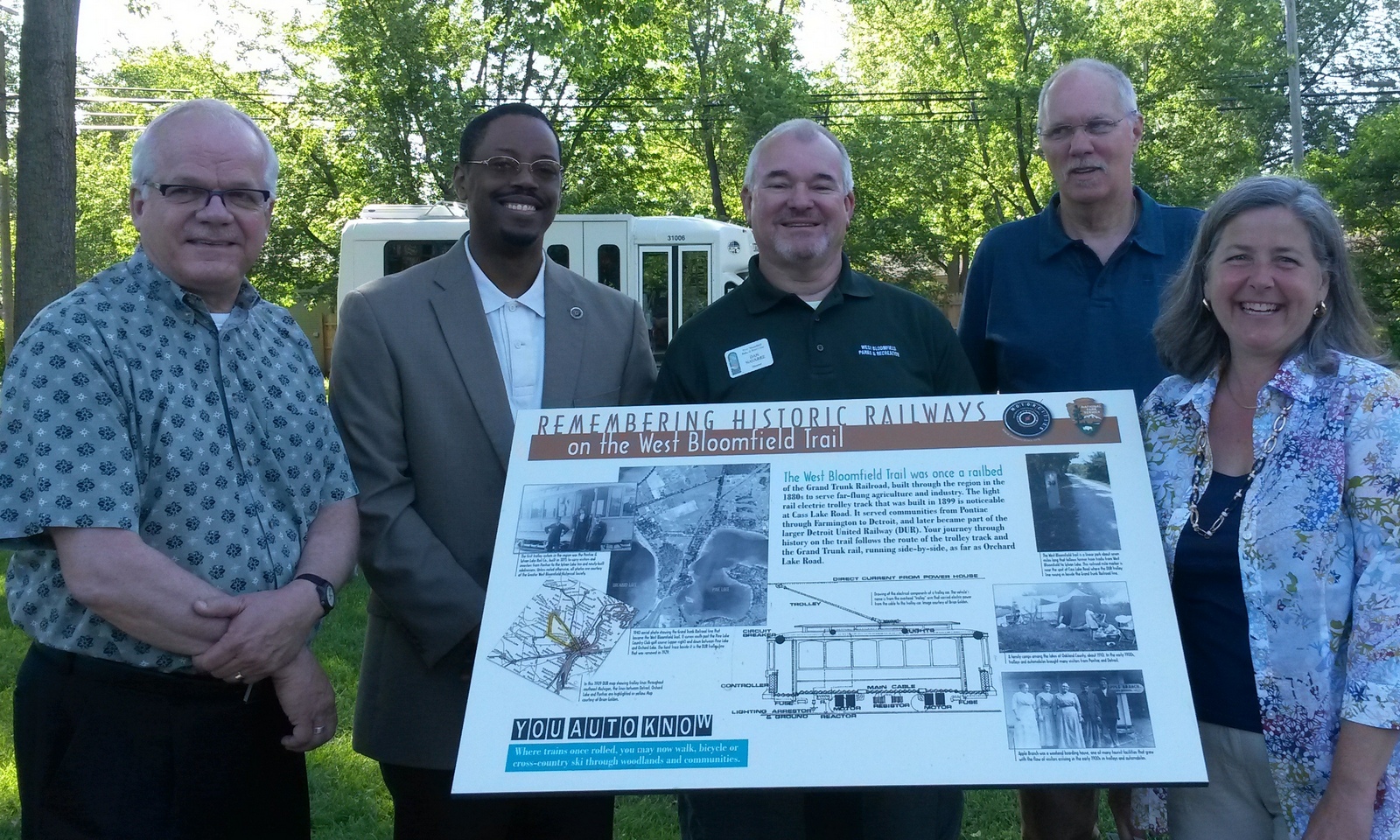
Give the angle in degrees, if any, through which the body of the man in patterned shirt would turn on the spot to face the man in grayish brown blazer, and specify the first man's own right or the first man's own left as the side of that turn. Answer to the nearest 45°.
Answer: approximately 45° to the first man's own left

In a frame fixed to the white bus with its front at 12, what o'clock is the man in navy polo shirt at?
The man in navy polo shirt is roughly at 3 o'clock from the white bus.

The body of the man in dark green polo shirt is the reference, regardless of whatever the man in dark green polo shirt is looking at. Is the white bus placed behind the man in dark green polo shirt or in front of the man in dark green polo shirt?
behind

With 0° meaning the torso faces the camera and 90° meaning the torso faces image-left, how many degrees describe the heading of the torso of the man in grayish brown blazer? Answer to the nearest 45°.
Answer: approximately 315°

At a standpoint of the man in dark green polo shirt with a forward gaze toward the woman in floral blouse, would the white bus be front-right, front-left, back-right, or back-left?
back-left

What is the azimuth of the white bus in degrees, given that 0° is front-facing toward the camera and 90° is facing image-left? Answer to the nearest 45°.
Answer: approximately 270°

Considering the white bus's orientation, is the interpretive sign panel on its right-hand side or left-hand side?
on its right

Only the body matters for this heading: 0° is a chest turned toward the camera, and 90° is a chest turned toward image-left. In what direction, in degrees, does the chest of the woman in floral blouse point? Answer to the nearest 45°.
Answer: approximately 45°

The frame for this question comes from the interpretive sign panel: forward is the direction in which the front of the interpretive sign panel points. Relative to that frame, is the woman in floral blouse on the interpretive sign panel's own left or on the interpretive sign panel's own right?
on the interpretive sign panel's own left

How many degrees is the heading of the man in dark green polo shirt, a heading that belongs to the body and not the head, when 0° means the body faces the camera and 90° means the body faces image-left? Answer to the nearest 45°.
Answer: approximately 0°

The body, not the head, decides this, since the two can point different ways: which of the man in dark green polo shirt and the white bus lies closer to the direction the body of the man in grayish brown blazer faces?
the man in dark green polo shirt
